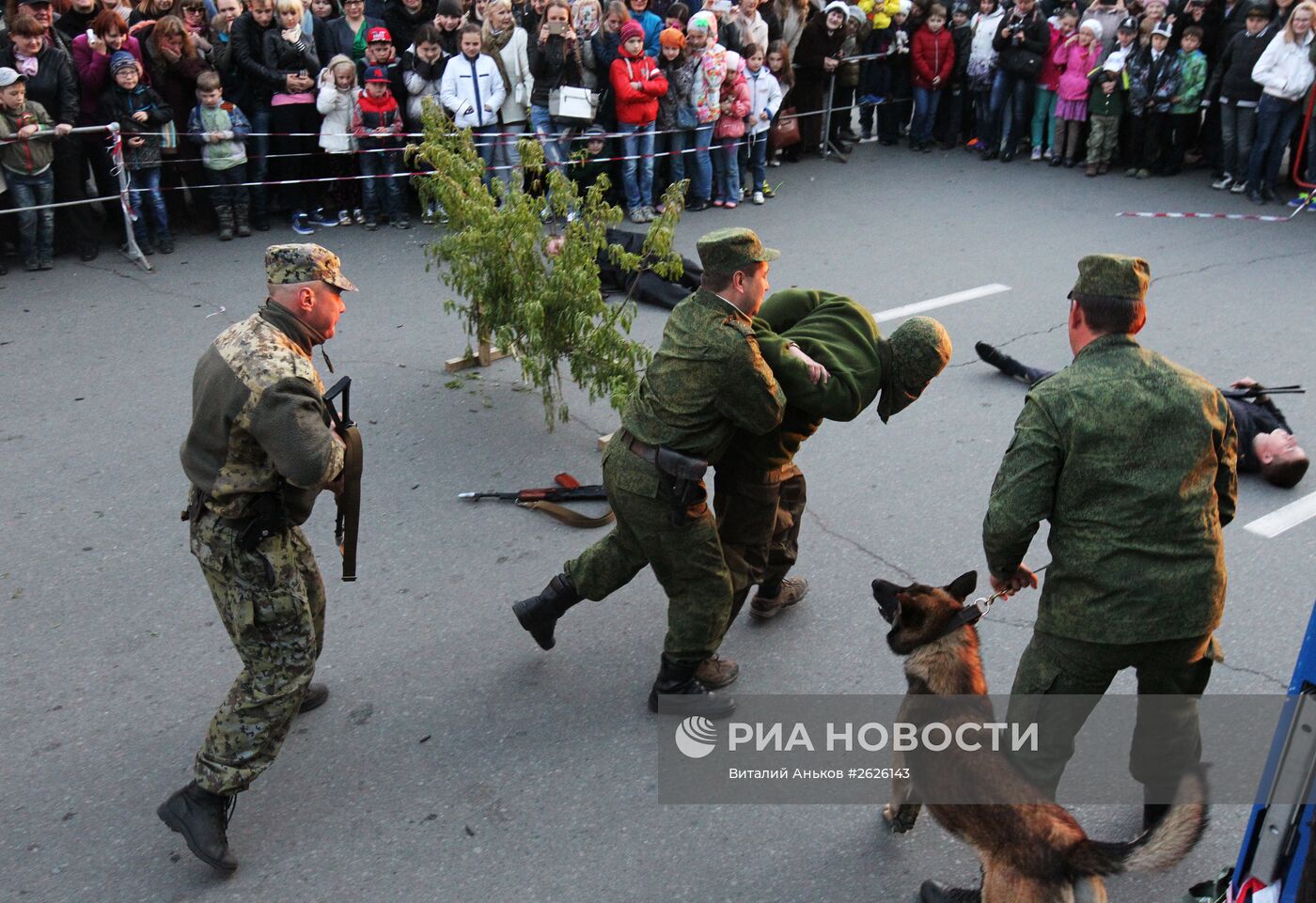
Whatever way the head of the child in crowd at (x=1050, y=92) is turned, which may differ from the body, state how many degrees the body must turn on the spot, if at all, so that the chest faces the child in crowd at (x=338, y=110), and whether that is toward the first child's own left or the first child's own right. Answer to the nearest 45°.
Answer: approximately 45° to the first child's own right

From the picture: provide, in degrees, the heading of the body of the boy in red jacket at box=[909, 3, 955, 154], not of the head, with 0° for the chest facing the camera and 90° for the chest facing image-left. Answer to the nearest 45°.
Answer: approximately 0°

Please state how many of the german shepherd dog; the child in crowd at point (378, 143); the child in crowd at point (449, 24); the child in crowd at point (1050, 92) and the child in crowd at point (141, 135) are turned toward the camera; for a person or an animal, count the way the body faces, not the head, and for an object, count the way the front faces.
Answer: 4

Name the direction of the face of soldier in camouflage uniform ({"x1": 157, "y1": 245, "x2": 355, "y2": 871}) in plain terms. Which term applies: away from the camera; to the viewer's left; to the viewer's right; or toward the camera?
to the viewer's right

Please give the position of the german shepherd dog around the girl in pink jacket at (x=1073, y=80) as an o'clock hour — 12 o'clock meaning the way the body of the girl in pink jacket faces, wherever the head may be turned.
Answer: The german shepherd dog is roughly at 12 o'clock from the girl in pink jacket.

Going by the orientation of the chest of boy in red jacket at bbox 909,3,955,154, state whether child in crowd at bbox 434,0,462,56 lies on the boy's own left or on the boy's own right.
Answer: on the boy's own right

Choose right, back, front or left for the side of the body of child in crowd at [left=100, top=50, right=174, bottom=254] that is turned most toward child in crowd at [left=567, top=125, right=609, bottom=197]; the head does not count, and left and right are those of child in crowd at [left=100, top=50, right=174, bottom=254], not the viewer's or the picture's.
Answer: left

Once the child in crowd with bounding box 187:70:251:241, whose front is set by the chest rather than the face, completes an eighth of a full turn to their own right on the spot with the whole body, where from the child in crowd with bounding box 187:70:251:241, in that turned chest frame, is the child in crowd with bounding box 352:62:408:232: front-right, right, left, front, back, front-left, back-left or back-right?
back-left

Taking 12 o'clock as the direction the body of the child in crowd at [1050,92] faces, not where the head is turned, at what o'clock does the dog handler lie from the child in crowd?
The dog handler is roughly at 12 o'clock from the child in crowd.

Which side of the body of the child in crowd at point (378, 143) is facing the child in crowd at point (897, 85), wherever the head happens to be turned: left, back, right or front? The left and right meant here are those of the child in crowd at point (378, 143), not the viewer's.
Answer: left
